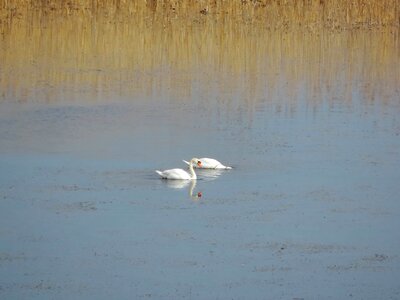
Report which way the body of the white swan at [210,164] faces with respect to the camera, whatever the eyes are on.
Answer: to the viewer's left
